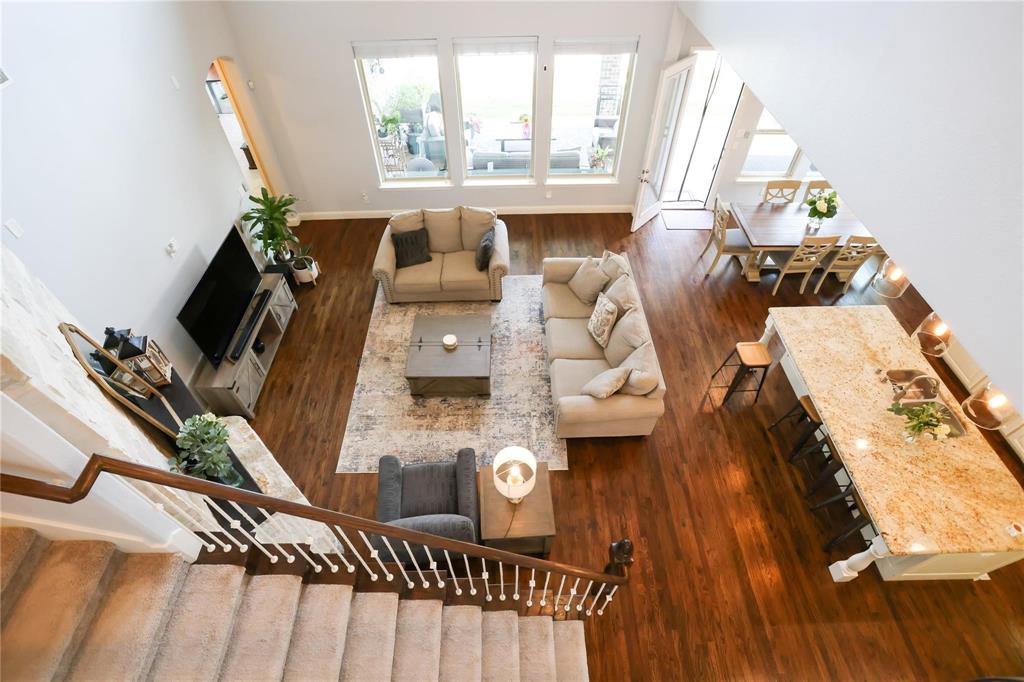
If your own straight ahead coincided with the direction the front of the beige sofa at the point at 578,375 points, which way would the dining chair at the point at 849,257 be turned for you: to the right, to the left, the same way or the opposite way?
to the right

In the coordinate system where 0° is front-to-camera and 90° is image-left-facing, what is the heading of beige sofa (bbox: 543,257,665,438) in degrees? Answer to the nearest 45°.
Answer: approximately 90°

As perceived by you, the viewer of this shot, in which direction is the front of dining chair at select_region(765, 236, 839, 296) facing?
facing away from the viewer and to the left of the viewer

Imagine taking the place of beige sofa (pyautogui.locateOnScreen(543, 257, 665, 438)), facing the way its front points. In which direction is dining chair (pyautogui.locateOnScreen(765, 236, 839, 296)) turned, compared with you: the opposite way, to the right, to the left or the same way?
to the right

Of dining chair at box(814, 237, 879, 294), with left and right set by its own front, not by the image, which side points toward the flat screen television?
left

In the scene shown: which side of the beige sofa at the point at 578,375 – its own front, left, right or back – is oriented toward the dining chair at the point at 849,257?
back

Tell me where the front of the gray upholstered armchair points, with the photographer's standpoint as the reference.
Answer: facing away from the viewer

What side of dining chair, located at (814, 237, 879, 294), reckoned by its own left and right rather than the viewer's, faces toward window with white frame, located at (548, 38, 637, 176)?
left

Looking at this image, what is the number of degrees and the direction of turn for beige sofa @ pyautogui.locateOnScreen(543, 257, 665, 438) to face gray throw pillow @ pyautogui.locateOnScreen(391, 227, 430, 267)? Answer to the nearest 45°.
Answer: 0° — it already faces it
